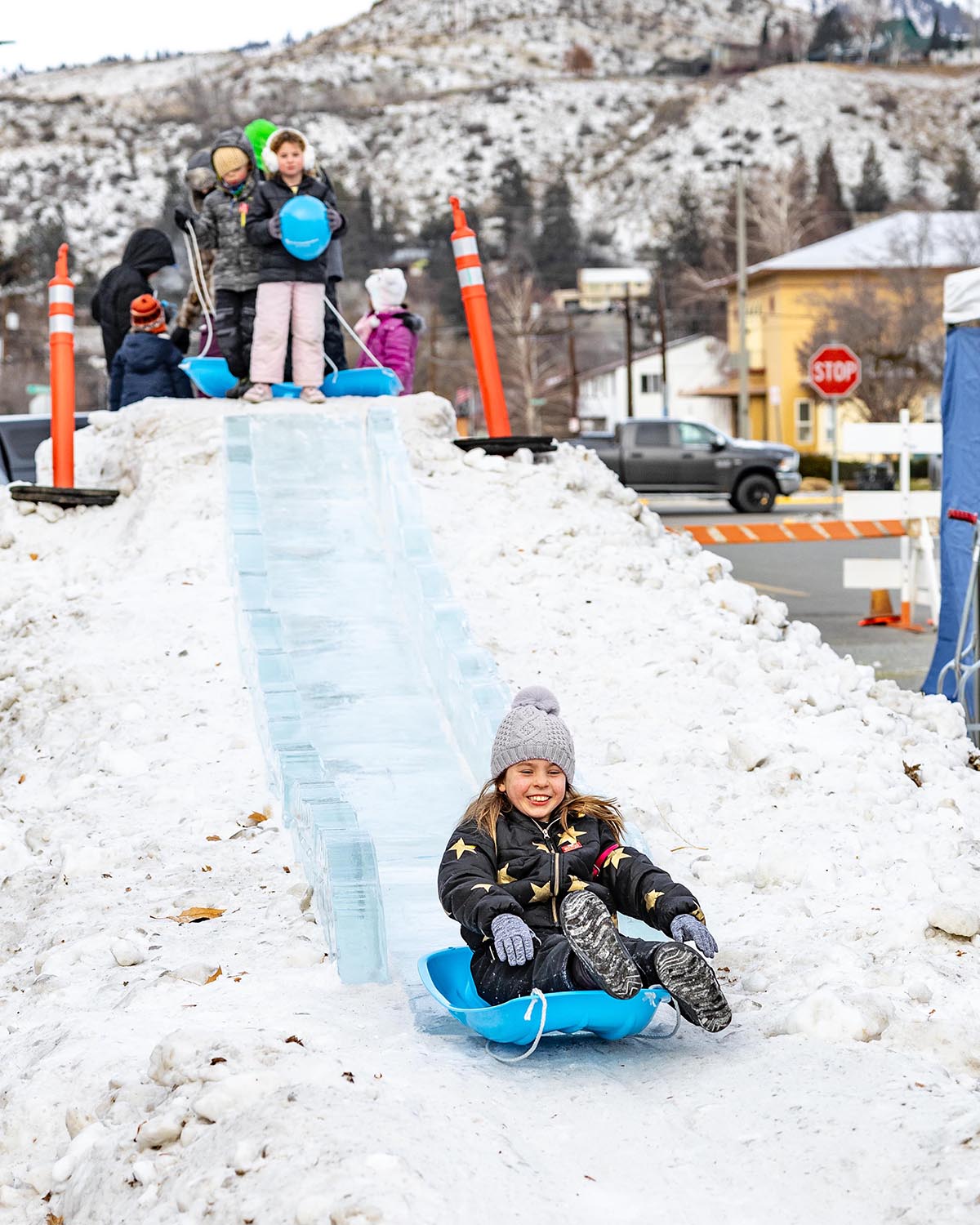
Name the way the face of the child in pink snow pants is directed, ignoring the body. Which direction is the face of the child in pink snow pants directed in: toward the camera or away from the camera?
toward the camera

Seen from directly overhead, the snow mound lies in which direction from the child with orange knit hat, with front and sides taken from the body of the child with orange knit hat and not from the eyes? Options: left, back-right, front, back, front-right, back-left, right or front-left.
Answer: back

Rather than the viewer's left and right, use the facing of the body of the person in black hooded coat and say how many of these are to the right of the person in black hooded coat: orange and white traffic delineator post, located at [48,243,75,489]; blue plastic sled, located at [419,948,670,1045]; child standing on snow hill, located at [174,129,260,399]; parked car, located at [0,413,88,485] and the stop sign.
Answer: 3

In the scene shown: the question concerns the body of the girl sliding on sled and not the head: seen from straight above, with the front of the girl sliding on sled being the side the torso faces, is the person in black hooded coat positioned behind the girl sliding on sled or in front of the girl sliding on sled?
behind

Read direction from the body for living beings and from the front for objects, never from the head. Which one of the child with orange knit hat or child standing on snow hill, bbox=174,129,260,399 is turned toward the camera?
the child standing on snow hill

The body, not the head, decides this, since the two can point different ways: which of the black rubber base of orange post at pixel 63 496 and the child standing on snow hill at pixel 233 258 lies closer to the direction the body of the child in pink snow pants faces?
the black rubber base of orange post

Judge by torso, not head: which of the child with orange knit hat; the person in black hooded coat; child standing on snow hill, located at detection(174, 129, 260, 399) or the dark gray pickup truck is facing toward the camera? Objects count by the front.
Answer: the child standing on snow hill

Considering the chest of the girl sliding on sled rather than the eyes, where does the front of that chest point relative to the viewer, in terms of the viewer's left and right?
facing the viewer and to the right of the viewer

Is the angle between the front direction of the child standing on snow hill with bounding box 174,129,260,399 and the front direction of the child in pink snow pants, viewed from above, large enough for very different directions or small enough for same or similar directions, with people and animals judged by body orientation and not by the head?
same or similar directions

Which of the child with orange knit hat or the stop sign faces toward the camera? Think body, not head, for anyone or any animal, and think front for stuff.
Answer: the stop sign

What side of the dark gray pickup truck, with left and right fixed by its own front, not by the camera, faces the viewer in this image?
right

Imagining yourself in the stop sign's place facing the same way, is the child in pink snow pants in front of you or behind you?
in front

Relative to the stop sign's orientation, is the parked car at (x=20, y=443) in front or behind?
in front

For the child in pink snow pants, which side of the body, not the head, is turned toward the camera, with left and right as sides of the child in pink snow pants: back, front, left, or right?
front
